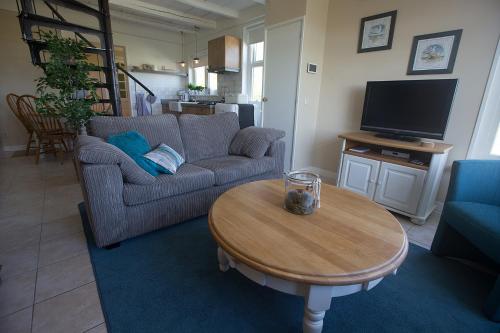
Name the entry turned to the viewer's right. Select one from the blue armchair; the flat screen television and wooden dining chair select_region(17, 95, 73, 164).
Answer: the wooden dining chair

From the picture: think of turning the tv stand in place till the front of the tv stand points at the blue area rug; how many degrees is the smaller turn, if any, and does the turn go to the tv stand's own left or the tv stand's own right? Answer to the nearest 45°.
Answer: approximately 45° to the tv stand's own left

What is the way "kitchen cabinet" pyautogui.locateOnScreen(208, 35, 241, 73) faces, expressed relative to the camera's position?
facing the viewer and to the left of the viewer

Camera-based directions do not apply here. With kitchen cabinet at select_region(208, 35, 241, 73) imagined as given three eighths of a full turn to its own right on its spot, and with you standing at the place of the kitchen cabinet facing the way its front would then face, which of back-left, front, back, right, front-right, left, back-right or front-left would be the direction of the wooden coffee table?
back

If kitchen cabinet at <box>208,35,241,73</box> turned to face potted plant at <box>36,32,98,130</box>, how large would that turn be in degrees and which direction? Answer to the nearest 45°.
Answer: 0° — it already faces it

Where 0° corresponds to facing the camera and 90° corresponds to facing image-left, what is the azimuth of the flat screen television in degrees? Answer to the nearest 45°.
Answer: approximately 45°

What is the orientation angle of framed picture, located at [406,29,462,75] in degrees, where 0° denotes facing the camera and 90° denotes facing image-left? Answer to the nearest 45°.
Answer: approximately 45°

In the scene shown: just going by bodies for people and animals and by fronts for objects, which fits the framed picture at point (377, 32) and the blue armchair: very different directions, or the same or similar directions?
same or similar directions

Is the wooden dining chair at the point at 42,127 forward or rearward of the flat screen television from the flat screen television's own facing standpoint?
forward

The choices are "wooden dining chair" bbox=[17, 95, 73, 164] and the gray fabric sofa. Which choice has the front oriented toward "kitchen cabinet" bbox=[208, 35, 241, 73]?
the wooden dining chair

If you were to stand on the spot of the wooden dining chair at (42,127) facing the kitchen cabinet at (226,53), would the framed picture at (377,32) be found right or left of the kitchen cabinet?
right

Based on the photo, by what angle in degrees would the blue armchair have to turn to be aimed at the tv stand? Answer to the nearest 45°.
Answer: approximately 90° to its right

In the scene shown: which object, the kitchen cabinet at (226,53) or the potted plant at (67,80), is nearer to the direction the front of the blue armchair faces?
the potted plant

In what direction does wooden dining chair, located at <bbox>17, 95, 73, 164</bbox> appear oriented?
to the viewer's right

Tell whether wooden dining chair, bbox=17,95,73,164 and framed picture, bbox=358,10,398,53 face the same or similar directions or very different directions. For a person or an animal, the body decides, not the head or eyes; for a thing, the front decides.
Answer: very different directions

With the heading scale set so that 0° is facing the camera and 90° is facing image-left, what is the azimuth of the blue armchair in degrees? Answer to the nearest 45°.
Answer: approximately 45°

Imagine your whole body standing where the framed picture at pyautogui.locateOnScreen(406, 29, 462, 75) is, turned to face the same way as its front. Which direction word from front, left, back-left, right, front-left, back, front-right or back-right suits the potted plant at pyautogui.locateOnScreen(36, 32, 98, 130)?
front
